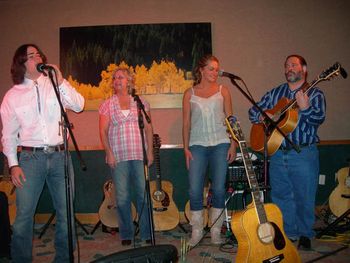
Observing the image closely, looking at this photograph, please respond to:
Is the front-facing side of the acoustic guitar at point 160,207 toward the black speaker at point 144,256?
yes

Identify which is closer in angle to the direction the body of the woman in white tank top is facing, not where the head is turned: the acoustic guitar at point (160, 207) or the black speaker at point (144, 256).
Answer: the black speaker

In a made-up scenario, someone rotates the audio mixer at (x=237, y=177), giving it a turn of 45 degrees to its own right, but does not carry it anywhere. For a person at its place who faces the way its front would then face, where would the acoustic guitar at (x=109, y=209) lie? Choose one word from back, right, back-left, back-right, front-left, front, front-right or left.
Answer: front-right
